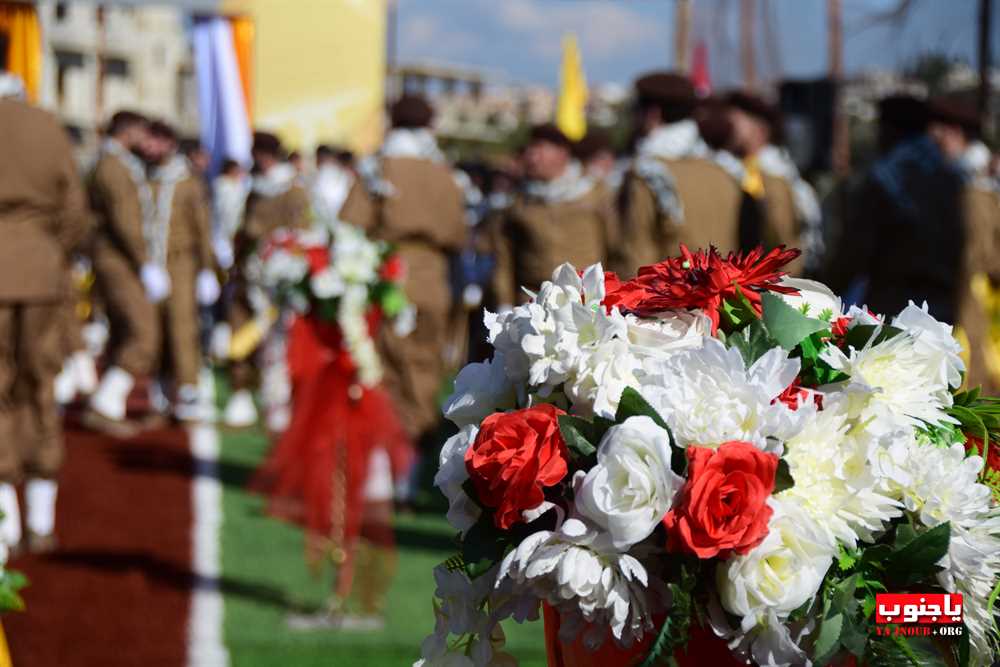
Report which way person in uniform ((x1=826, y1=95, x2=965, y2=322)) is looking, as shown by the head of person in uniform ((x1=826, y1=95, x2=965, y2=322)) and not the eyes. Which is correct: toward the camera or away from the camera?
away from the camera

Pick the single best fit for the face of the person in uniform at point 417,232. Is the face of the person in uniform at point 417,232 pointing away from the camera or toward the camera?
away from the camera

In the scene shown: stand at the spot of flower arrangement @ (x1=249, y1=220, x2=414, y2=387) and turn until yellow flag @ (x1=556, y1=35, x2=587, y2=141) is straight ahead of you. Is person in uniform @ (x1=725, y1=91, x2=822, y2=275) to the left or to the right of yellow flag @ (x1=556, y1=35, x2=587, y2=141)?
right

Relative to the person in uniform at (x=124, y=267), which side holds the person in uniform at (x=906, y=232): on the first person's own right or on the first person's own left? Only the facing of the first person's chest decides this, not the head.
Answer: on the first person's own right

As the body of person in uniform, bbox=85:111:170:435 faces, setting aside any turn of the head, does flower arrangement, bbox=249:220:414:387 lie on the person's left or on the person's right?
on the person's right

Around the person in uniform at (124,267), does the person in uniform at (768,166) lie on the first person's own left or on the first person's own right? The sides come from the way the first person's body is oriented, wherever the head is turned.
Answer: on the first person's own right
